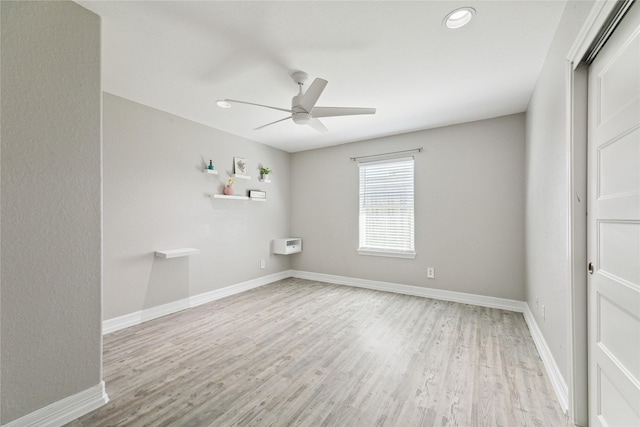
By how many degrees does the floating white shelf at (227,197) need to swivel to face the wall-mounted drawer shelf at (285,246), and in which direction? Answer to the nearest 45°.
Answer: approximately 90° to its left

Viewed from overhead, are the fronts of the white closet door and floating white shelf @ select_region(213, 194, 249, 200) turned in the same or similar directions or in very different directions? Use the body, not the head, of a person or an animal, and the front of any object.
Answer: very different directions

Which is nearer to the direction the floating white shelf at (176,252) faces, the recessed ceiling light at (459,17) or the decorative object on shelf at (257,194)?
the recessed ceiling light

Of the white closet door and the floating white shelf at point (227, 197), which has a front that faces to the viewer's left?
the white closet door

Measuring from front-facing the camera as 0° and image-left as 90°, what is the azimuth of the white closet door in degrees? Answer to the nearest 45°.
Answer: approximately 90°

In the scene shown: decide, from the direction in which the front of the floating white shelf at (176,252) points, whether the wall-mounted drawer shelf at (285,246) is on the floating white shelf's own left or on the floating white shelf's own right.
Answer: on the floating white shelf's own left

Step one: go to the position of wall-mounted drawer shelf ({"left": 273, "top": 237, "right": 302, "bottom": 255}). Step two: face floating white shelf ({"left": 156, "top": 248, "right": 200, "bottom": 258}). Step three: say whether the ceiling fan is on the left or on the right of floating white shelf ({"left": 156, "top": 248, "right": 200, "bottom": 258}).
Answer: left

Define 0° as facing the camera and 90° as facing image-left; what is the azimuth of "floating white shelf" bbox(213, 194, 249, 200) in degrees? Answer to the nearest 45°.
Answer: approximately 315°

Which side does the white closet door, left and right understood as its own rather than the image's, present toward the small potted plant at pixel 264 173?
front

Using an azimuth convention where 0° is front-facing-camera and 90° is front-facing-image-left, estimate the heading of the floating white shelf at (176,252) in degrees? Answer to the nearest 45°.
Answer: approximately 315°
